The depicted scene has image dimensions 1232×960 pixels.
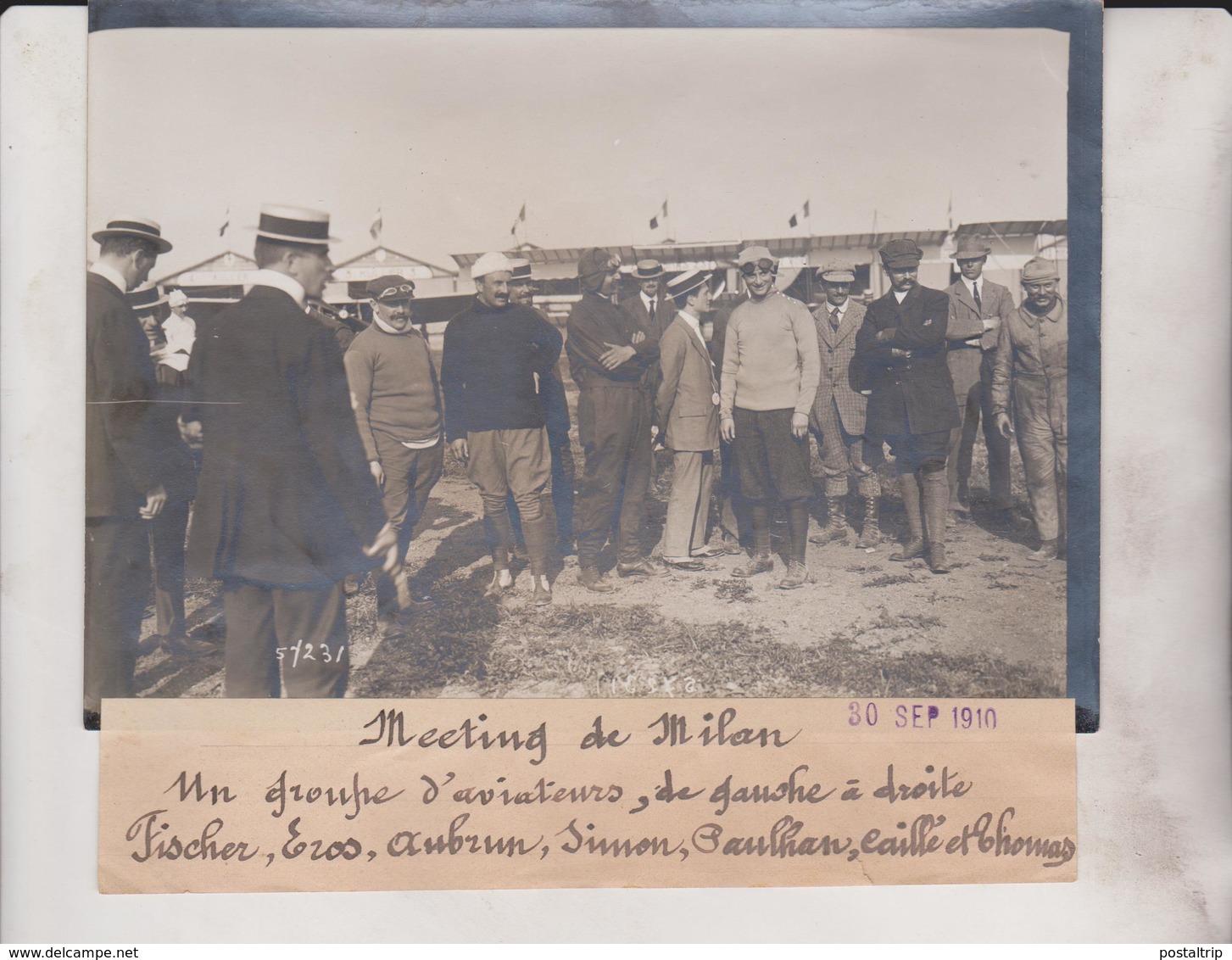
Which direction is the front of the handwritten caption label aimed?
toward the camera

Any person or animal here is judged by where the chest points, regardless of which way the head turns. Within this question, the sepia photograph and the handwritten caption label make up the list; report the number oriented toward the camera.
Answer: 2

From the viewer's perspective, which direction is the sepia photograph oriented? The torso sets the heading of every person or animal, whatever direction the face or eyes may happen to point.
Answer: toward the camera
